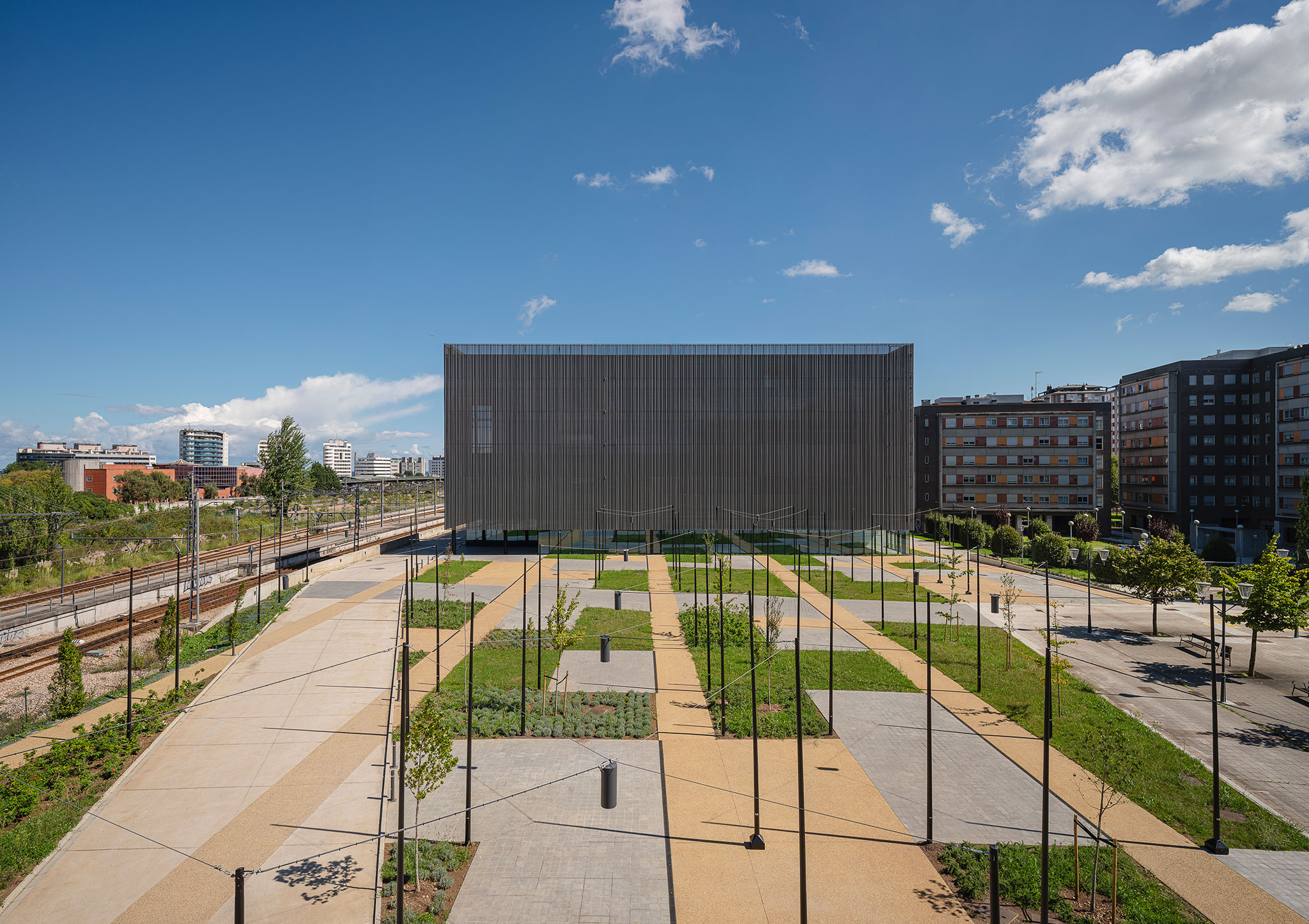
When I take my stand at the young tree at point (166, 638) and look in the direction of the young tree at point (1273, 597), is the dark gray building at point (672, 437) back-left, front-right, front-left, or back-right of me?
front-left

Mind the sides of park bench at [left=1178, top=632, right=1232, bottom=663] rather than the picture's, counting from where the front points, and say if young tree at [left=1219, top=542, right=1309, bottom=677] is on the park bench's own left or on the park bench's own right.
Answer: on the park bench's own left

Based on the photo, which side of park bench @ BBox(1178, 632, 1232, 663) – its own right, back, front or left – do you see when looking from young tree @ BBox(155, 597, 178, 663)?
front

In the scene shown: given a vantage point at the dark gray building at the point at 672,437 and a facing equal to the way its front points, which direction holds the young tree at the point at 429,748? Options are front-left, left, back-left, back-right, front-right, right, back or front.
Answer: front

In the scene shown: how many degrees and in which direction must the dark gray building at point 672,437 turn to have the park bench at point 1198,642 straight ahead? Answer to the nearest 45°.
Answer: approximately 45° to its left

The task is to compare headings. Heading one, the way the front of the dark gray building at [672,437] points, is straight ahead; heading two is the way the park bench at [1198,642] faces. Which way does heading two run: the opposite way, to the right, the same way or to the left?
to the right

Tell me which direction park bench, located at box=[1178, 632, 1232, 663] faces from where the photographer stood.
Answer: facing the viewer and to the left of the viewer

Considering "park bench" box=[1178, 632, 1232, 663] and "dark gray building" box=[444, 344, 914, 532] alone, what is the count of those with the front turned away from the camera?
0

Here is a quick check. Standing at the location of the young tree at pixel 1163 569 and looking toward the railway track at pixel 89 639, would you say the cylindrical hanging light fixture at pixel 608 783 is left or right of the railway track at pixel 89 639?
left

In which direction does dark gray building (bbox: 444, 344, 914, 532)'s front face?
toward the camera

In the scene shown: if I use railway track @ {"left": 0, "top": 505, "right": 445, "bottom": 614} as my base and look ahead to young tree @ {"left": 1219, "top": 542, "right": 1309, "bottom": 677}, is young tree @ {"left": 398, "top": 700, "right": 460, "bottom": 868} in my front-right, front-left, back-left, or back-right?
front-right

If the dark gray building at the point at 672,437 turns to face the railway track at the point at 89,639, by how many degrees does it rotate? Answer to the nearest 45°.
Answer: approximately 45° to its right

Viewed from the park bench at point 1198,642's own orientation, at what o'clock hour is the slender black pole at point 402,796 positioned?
The slender black pole is roughly at 11 o'clock from the park bench.

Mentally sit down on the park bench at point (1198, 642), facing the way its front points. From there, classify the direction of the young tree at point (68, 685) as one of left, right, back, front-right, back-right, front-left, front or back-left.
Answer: front

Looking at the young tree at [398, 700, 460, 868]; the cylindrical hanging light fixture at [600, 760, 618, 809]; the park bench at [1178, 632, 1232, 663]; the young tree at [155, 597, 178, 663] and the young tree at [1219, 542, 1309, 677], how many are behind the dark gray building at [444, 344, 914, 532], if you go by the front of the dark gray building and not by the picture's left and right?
0

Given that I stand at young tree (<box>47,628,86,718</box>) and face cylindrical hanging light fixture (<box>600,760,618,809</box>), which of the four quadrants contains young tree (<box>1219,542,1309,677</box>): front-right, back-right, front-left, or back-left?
front-left
